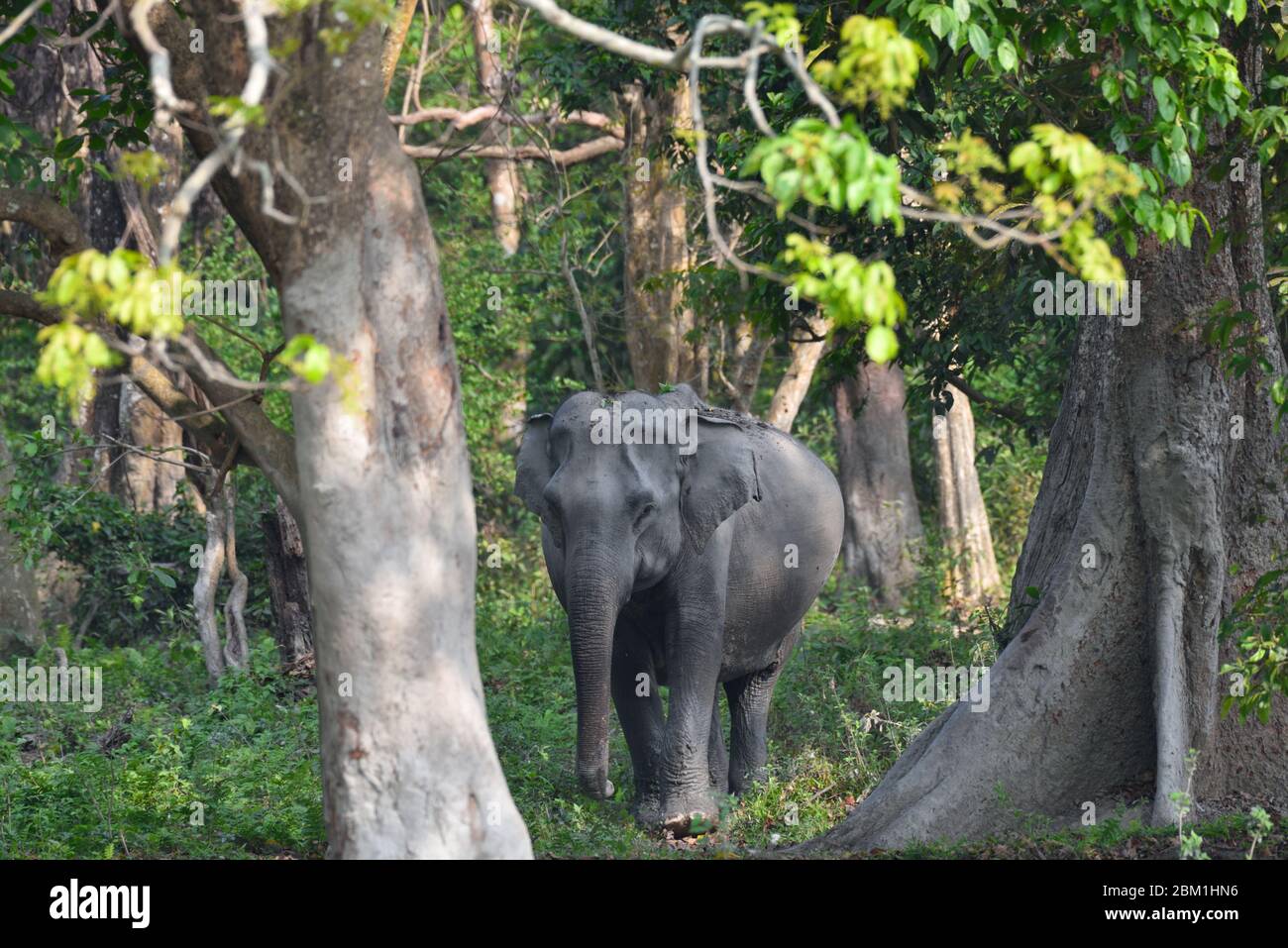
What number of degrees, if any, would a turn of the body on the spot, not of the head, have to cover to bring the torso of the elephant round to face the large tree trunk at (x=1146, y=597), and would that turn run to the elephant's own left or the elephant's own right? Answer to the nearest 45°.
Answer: approximately 90° to the elephant's own left

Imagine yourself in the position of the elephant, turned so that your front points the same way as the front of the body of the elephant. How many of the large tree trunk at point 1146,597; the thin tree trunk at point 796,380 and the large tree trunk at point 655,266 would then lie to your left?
1

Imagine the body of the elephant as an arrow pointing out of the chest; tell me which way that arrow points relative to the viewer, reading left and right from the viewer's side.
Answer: facing the viewer and to the left of the viewer

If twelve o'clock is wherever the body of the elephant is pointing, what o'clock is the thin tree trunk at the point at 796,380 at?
The thin tree trunk is roughly at 5 o'clock from the elephant.

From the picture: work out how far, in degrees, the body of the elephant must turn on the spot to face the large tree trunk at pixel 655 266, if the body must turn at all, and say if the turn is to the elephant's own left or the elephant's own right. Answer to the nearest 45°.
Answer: approximately 135° to the elephant's own right

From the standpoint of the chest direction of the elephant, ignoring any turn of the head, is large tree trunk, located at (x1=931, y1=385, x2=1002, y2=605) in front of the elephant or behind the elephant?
behind

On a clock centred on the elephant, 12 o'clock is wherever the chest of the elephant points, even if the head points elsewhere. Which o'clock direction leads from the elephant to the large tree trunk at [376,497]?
The large tree trunk is roughly at 11 o'clock from the elephant.

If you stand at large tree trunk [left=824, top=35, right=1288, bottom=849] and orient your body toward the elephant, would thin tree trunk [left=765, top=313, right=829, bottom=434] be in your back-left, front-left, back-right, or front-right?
front-right
